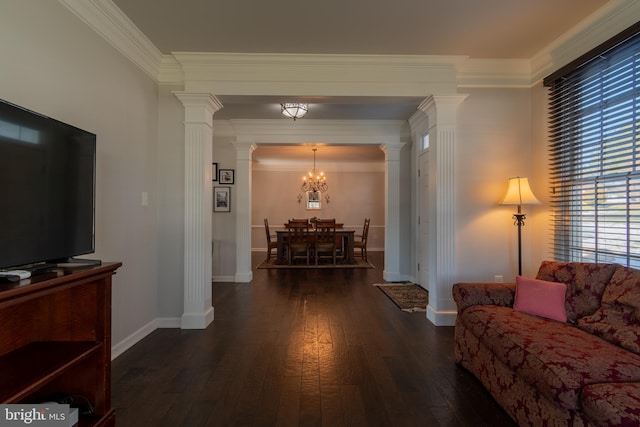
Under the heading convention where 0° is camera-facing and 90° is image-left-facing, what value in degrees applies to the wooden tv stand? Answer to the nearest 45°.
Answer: approximately 315°

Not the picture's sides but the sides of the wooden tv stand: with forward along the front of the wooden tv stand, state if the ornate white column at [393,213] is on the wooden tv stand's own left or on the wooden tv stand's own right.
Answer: on the wooden tv stand's own left

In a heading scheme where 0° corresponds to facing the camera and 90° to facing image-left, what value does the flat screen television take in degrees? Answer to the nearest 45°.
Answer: approximately 315°

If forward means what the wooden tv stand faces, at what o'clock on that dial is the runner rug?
The runner rug is roughly at 10 o'clock from the wooden tv stand.

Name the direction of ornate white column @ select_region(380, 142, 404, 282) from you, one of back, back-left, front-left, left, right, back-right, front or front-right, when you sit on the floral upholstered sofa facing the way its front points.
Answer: right

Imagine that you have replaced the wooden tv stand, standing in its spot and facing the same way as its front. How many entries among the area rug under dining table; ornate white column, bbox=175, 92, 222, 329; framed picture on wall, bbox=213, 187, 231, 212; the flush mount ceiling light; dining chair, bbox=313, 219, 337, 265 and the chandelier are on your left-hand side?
6

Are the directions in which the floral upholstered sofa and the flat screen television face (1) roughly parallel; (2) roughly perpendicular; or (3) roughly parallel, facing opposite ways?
roughly parallel, facing opposite ways

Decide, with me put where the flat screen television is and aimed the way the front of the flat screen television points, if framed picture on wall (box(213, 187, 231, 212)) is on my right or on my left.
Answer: on my left

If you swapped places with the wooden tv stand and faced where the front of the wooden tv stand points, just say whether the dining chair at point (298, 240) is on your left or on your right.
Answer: on your left

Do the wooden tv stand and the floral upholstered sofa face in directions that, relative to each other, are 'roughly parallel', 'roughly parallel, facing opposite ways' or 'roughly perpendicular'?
roughly parallel, facing opposite ways

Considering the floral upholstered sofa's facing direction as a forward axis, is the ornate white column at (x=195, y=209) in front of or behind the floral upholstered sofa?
in front

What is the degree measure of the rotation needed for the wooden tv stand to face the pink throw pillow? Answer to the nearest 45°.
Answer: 0° — it already faces it
